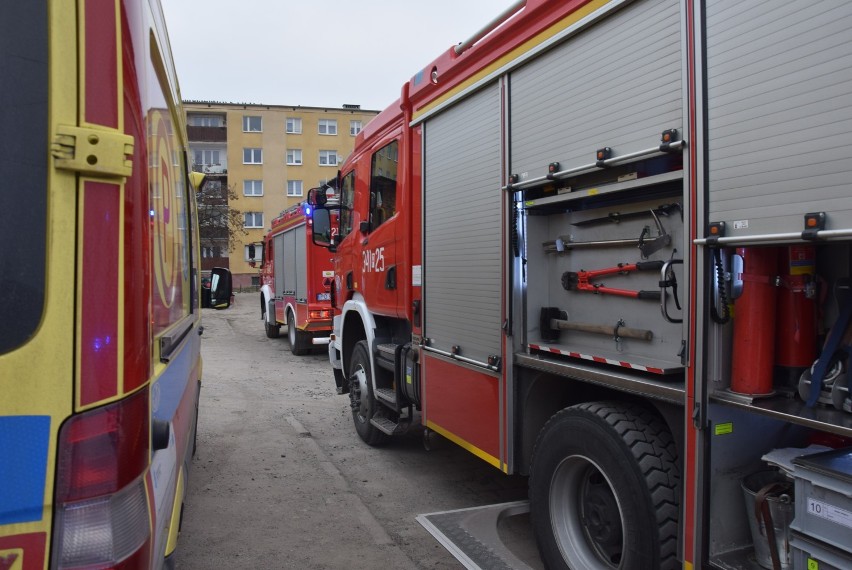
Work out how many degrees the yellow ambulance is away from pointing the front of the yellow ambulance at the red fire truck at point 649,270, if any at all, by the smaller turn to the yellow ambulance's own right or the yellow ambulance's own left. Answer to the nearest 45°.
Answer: approximately 90° to the yellow ambulance's own right

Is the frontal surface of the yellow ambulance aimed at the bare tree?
yes

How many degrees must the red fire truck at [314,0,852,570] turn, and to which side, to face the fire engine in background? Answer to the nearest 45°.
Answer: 0° — it already faces it

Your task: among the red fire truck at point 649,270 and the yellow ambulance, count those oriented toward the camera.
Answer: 0

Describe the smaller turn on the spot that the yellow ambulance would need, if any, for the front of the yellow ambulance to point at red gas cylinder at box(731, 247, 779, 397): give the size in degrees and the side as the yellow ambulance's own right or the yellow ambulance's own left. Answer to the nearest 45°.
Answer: approximately 90° to the yellow ambulance's own right

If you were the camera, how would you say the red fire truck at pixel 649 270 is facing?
facing away from the viewer and to the left of the viewer

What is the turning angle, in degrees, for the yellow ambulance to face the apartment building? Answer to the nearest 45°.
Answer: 0° — it already faces it

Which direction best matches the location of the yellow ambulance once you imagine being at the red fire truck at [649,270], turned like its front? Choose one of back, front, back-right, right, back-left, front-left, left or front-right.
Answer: left

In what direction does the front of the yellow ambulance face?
away from the camera

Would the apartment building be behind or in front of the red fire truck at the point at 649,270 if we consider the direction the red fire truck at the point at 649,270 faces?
in front

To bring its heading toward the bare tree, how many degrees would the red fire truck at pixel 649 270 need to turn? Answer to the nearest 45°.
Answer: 0° — it already faces it
